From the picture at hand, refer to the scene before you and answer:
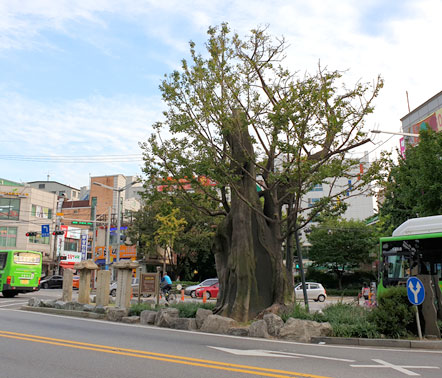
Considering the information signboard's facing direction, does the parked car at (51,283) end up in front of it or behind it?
behind

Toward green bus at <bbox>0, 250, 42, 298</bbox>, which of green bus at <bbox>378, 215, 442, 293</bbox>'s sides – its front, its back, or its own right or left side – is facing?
front

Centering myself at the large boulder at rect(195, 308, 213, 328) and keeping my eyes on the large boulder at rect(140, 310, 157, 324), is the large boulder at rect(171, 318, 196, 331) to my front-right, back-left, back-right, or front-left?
front-left

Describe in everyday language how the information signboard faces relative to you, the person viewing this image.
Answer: facing the viewer

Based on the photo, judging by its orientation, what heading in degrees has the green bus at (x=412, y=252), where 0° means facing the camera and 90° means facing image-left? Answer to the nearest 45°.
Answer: approximately 90°

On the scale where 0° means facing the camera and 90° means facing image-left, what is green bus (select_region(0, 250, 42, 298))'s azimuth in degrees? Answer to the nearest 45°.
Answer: approximately 135°

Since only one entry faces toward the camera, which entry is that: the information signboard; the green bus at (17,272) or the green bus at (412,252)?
the information signboard

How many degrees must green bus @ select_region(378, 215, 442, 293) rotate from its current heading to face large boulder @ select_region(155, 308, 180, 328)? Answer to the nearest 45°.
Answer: approximately 45° to its left

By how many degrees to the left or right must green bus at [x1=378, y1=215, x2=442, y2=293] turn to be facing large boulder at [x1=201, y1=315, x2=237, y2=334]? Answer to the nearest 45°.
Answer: approximately 45° to its left

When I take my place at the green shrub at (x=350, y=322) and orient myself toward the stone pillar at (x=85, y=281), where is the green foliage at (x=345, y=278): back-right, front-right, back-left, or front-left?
front-right

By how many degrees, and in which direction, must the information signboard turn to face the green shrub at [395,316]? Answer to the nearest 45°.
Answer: approximately 45° to its left
